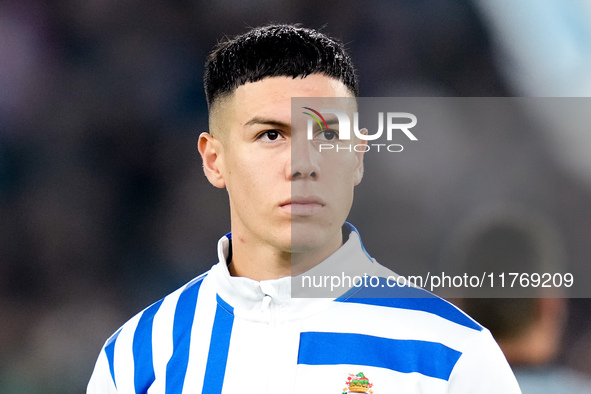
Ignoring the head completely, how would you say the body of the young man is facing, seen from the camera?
toward the camera
